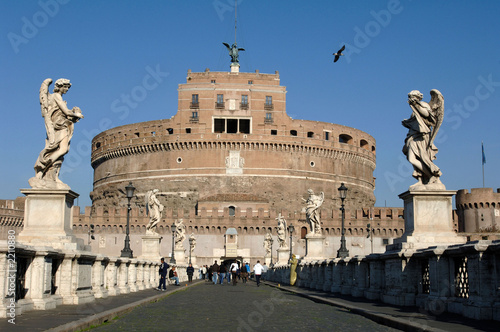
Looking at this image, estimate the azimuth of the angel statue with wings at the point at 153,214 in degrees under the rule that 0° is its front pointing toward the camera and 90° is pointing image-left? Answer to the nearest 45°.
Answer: approximately 270°

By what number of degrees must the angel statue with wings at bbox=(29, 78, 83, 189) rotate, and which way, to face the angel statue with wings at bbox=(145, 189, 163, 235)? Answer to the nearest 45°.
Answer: approximately 90° to its left

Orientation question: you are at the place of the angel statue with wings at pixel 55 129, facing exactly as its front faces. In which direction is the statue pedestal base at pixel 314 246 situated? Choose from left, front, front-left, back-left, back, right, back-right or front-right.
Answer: front-left

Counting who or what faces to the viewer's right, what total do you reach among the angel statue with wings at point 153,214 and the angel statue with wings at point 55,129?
2

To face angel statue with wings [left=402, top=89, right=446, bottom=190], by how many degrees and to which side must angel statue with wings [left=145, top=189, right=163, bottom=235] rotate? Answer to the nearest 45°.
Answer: approximately 90° to its right

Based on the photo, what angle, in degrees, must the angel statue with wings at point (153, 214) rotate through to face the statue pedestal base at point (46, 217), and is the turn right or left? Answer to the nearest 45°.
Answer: approximately 90° to its right

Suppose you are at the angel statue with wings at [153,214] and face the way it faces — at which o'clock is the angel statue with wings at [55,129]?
the angel statue with wings at [55,129] is roughly at 3 o'clock from the angel statue with wings at [153,214].

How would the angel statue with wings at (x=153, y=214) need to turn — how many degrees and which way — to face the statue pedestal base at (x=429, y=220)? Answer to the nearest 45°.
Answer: approximately 90° to its right

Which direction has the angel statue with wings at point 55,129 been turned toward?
to the viewer's right
